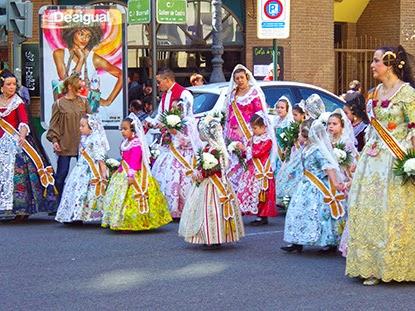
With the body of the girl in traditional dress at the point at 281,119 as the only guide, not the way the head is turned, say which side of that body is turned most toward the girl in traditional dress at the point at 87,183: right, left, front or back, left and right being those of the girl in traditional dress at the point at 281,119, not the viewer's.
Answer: front

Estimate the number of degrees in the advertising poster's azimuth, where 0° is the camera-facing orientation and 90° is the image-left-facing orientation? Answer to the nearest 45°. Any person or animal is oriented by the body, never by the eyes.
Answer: approximately 0°

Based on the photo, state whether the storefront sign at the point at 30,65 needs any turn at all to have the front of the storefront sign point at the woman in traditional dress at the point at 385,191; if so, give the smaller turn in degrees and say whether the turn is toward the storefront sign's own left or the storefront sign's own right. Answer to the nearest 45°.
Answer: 0° — it already faces them

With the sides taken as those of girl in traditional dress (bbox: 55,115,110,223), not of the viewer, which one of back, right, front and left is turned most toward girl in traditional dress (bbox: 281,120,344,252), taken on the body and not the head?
left

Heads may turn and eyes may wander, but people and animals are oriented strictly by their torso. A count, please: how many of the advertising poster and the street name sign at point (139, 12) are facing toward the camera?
2

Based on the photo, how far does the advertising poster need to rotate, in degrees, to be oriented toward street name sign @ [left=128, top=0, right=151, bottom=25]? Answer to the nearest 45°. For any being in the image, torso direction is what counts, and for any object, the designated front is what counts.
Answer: approximately 135° to its left

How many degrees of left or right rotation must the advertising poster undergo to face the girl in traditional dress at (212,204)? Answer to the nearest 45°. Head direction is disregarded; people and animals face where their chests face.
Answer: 0° — it already faces them

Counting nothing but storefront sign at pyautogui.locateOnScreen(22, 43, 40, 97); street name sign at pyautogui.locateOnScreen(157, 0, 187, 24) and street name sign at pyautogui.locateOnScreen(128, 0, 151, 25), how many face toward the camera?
3

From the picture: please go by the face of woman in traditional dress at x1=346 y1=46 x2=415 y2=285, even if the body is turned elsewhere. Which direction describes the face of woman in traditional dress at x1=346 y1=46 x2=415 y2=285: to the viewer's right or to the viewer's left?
to the viewer's left

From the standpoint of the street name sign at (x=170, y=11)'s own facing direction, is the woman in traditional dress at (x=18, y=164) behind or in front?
in front
